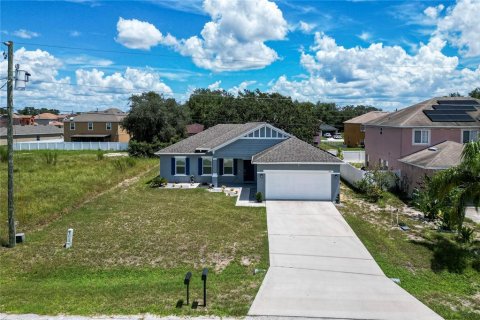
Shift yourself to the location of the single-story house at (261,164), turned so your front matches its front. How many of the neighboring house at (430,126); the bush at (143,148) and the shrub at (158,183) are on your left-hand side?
1

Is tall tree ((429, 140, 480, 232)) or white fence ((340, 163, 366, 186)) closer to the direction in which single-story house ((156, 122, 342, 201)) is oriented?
the tall tree

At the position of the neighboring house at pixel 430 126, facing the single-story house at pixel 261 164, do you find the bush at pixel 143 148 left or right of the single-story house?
right

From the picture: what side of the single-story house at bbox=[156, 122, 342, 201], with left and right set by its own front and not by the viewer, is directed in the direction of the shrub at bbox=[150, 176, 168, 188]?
right

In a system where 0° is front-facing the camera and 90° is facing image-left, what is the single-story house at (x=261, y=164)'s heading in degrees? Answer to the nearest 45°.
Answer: approximately 0°

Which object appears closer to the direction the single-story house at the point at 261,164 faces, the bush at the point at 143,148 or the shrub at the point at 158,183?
the shrub

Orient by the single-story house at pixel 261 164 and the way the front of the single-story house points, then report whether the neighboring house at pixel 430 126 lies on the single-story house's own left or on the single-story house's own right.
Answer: on the single-story house's own left

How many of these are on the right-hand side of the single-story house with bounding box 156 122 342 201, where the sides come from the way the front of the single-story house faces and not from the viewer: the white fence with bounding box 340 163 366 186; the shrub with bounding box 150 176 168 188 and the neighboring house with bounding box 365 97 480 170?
1

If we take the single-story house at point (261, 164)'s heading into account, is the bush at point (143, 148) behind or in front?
behind
